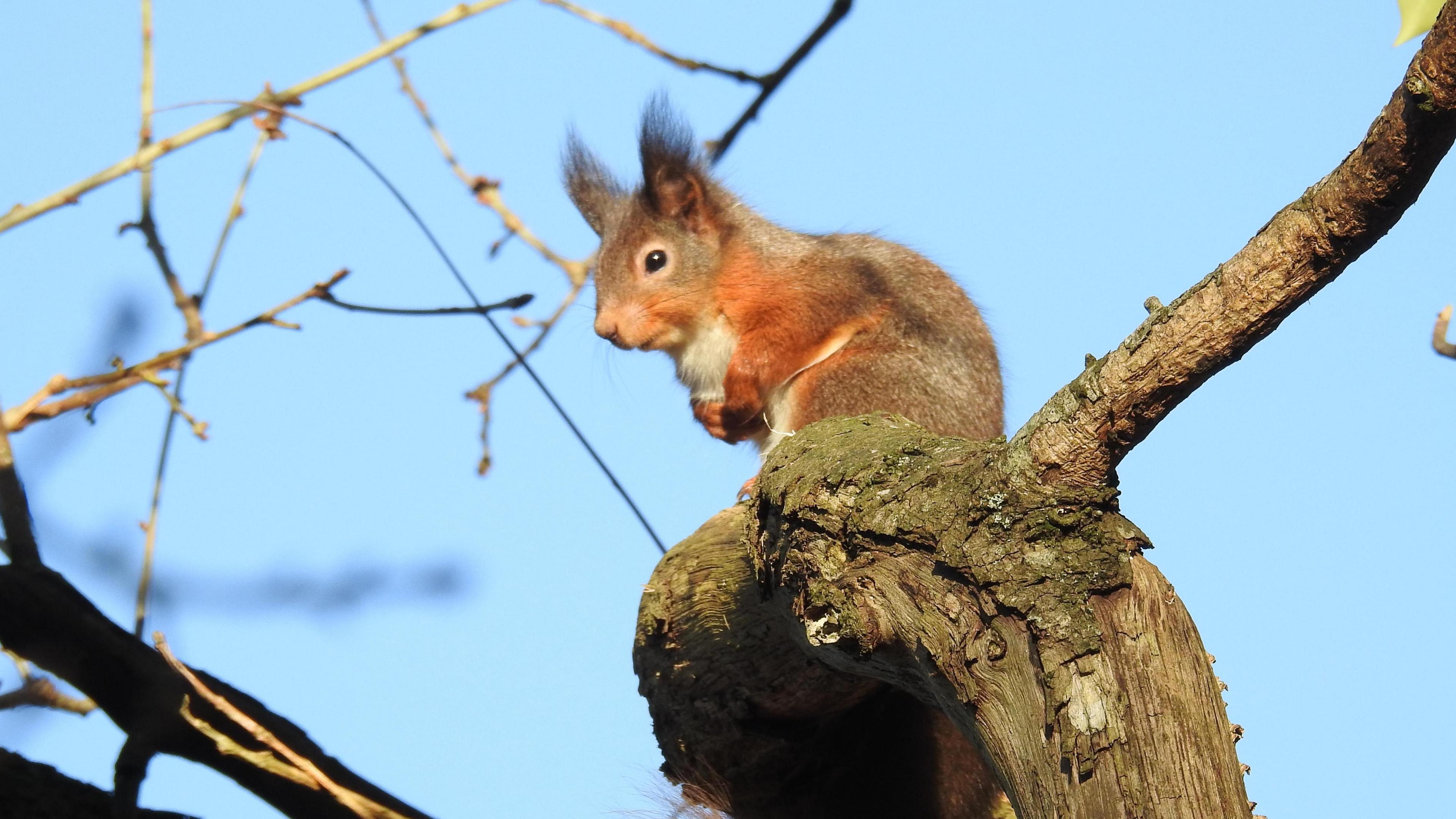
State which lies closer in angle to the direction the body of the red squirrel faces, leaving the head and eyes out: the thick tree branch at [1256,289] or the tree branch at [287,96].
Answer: the tree branch

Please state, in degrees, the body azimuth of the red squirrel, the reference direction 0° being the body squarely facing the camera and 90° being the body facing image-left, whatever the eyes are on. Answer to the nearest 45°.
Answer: approximately 90°

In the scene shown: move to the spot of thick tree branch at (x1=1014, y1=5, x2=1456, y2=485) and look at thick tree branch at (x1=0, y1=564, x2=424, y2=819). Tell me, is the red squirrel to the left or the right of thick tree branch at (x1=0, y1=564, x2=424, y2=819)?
right

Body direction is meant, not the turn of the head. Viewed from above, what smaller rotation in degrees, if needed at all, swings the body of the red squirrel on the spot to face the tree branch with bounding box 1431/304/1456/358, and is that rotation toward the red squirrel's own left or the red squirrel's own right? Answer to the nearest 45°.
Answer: approximately 135° to the red squirrel's own left
